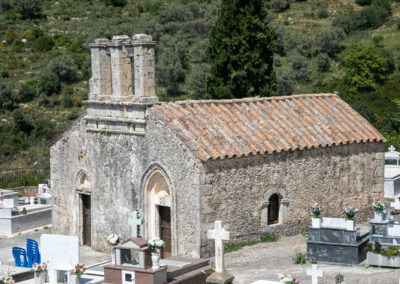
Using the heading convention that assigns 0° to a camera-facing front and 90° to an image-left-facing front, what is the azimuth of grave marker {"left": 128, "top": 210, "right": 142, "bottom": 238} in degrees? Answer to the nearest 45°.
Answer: approximately 0°

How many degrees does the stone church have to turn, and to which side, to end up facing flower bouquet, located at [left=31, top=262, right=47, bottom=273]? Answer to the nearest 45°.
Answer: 0° — it already faces it

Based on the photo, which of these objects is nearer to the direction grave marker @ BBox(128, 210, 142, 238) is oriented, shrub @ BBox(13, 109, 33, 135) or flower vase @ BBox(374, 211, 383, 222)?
the flower vase

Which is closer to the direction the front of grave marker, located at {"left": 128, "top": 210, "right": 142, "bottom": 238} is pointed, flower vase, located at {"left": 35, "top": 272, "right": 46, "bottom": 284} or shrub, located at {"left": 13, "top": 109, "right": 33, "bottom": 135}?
the flower vase

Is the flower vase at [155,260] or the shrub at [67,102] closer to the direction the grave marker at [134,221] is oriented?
the flower vase

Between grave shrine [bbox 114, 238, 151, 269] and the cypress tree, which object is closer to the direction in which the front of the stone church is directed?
the grave shrine

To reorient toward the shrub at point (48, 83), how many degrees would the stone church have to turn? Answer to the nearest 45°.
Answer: approximately 135° to its right

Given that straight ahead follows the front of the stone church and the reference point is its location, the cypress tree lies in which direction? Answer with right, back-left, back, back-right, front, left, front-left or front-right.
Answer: back-right

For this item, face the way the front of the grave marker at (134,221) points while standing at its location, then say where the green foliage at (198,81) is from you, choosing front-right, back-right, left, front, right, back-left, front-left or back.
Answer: back

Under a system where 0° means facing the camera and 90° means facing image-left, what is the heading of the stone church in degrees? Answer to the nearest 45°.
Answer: approximately 45°

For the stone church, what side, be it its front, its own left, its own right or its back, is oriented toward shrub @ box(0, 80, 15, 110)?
right

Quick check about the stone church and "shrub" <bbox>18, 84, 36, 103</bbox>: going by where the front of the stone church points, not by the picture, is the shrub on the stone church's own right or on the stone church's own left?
on the stone church's own right

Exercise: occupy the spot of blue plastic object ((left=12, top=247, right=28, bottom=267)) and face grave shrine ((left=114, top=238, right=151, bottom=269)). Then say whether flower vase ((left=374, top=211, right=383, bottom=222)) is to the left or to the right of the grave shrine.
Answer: left

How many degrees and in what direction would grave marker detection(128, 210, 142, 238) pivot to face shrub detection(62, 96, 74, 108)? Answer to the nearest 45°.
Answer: approximately 180°

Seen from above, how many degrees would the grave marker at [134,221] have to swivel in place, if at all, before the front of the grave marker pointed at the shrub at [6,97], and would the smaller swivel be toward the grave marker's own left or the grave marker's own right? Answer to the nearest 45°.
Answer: approximately 180°

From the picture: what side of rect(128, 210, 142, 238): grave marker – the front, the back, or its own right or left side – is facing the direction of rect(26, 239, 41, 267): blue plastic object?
right
